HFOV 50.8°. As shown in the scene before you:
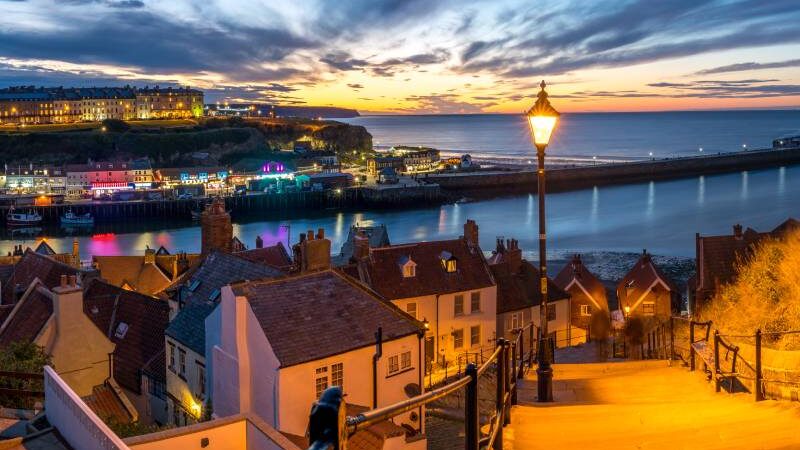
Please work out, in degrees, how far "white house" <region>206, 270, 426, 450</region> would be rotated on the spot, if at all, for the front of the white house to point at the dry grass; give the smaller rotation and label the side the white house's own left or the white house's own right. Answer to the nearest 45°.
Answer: approximately 45° to the white house's own left

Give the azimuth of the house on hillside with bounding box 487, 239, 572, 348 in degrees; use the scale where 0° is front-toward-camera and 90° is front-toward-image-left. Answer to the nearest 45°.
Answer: approximately 315°

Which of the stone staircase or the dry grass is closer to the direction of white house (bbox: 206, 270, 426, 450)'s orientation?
the stone staircase

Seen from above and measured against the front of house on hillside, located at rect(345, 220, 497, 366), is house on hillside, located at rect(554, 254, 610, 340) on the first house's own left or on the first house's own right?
on the first house's own left

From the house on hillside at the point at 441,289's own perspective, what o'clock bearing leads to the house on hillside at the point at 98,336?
the house on hillside at the point at 98,336 is roughly at 3 o'clock from the house on hillside at the point at 441,289.

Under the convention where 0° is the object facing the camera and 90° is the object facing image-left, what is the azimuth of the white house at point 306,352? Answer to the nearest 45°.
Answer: approximately 315°

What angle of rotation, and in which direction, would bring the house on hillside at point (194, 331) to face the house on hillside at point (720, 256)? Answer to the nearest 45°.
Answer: approximately 135° to its left

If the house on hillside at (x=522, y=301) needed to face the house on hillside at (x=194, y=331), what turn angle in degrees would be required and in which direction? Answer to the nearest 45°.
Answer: approximately 90° to its right

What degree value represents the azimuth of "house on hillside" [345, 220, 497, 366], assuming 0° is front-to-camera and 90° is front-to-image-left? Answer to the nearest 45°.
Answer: approximately 315°

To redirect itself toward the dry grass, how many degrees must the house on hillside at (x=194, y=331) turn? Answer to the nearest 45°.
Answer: approximately 135° to its left
